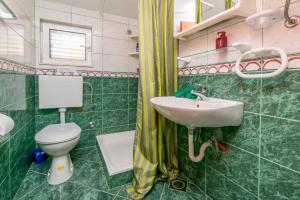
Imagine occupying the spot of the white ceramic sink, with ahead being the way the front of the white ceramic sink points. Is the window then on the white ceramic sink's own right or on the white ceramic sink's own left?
on the white ceramic sink's own right

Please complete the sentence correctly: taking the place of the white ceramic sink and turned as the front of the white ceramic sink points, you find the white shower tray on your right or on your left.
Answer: on your right

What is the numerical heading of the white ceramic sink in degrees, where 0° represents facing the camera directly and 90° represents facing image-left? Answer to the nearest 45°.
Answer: approximately 45°
